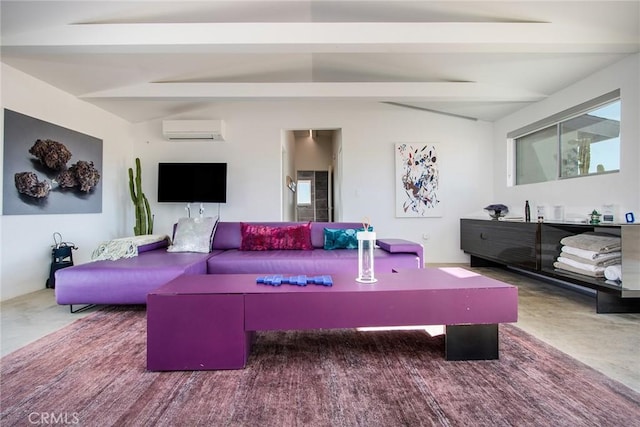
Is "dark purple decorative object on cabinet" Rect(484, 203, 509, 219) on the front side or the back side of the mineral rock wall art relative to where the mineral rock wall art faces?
on the front side

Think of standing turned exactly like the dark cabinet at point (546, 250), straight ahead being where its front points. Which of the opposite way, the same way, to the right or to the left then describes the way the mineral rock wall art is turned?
the opposite way

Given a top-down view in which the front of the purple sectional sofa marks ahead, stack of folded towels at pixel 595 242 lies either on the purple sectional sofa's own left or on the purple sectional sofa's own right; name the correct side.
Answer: on the purple sectional sofa's own left

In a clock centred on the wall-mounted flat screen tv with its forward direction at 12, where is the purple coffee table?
The purple coffee table is roughly at 12 o'clock from the wall-mounted flat screen tv.

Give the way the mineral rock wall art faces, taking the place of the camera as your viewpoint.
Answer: facing the viewer and to the right of the viewer

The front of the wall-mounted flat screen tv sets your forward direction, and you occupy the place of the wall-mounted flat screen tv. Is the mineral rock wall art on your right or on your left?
on your right

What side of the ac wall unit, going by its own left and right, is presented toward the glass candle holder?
front

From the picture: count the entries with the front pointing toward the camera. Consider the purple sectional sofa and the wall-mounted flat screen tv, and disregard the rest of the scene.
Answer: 2

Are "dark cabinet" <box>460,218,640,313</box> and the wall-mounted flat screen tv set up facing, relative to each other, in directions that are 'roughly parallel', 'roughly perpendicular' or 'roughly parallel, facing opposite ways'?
roughly perpendicular

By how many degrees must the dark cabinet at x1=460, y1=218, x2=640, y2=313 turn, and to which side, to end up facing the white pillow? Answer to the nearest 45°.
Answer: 0° — it already faces it

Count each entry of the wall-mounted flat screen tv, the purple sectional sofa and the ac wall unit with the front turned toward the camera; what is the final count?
3

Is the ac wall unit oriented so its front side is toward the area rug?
yes

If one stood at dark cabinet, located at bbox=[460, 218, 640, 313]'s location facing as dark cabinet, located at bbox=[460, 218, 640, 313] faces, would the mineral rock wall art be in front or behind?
in front

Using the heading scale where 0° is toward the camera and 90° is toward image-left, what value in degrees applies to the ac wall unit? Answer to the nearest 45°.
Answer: approximately 0°
